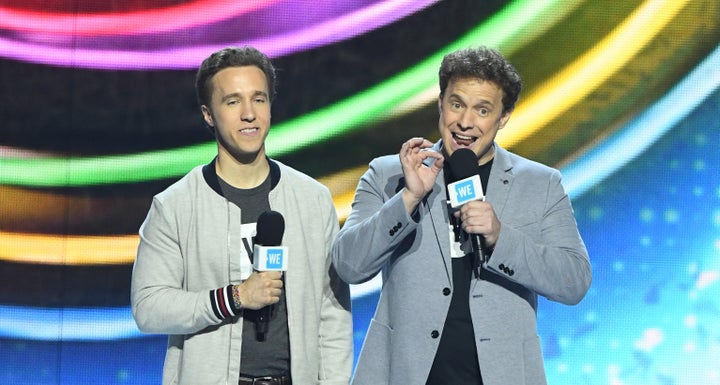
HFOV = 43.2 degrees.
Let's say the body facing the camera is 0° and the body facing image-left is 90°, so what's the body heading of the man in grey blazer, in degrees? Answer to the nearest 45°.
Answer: approximately 0°

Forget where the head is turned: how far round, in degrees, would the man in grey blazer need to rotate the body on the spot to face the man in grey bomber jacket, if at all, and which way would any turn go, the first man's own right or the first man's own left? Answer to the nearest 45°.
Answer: approximately 90° to the first man's own right
